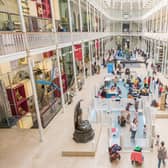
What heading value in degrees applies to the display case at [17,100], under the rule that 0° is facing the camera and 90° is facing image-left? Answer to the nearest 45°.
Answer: approximately 315°

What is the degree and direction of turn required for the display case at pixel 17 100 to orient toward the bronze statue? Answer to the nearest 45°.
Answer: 0° — it already faces it
